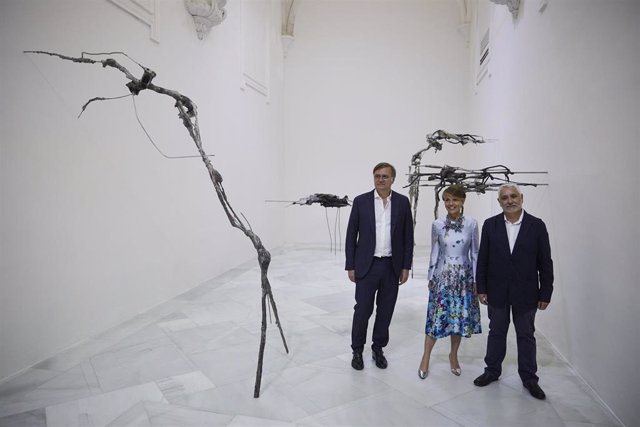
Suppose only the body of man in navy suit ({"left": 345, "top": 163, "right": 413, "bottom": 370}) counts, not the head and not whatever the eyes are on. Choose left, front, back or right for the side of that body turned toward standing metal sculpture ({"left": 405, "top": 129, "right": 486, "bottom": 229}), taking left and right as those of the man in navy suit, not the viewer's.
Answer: back

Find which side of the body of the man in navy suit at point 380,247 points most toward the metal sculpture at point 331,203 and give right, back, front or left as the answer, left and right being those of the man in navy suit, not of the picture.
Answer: back

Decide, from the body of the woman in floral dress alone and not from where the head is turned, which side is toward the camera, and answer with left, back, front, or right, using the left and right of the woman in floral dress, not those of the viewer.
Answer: front

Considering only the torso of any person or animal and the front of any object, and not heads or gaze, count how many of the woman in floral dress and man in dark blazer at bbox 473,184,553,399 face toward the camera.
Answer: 2

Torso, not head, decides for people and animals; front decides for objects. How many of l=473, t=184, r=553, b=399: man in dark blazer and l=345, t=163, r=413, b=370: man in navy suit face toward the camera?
2

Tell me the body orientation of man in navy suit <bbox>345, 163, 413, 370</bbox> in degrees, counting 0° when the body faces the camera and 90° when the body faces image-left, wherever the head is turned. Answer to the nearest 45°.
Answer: approximately 0°

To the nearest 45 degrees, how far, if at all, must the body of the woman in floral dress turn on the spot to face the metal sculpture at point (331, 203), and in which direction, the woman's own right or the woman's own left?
approximately 135° to the woman's own right

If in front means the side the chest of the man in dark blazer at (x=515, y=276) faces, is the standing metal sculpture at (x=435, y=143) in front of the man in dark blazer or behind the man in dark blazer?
behind
